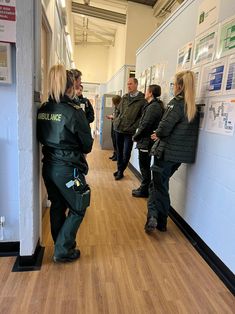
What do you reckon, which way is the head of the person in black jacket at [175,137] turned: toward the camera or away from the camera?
away from the camera

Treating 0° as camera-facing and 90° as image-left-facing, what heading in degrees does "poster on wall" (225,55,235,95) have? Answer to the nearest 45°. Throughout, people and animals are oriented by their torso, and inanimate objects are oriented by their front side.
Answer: approximately 45°

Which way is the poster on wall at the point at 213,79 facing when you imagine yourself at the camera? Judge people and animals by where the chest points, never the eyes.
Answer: facing the viewer and to the left of the viewer

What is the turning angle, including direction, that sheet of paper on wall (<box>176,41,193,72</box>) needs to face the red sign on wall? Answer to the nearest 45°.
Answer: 0° — it already faces it

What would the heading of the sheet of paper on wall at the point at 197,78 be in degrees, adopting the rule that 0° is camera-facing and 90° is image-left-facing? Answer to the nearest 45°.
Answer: approximately 45°

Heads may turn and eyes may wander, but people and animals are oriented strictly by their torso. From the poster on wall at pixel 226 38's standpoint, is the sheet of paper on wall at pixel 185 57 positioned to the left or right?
on its right
